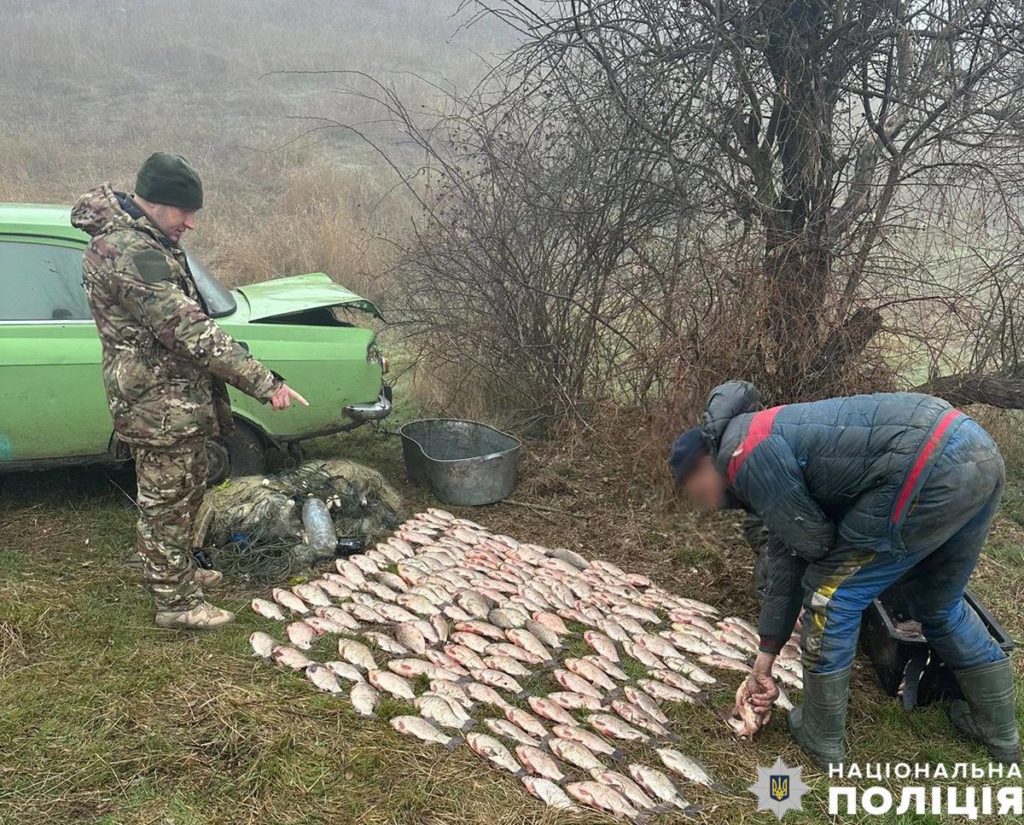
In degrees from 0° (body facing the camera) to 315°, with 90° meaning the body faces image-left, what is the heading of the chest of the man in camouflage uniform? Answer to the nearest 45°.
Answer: approximately 270°

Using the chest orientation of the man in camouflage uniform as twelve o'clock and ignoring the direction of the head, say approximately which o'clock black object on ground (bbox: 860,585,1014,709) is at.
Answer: The black object on ground is roughly at 1 o'clock from the man in camouflage uniform.

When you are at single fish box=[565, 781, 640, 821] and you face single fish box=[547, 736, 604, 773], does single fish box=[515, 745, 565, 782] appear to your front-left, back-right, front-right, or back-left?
front-left

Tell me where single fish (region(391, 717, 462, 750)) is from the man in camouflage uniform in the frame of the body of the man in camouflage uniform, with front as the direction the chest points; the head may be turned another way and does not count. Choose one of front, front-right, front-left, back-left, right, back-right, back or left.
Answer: front-right

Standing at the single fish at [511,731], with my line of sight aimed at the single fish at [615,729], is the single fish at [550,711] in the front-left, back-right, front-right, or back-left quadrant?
front-left

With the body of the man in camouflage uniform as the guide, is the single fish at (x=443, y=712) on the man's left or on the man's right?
on the man's right
